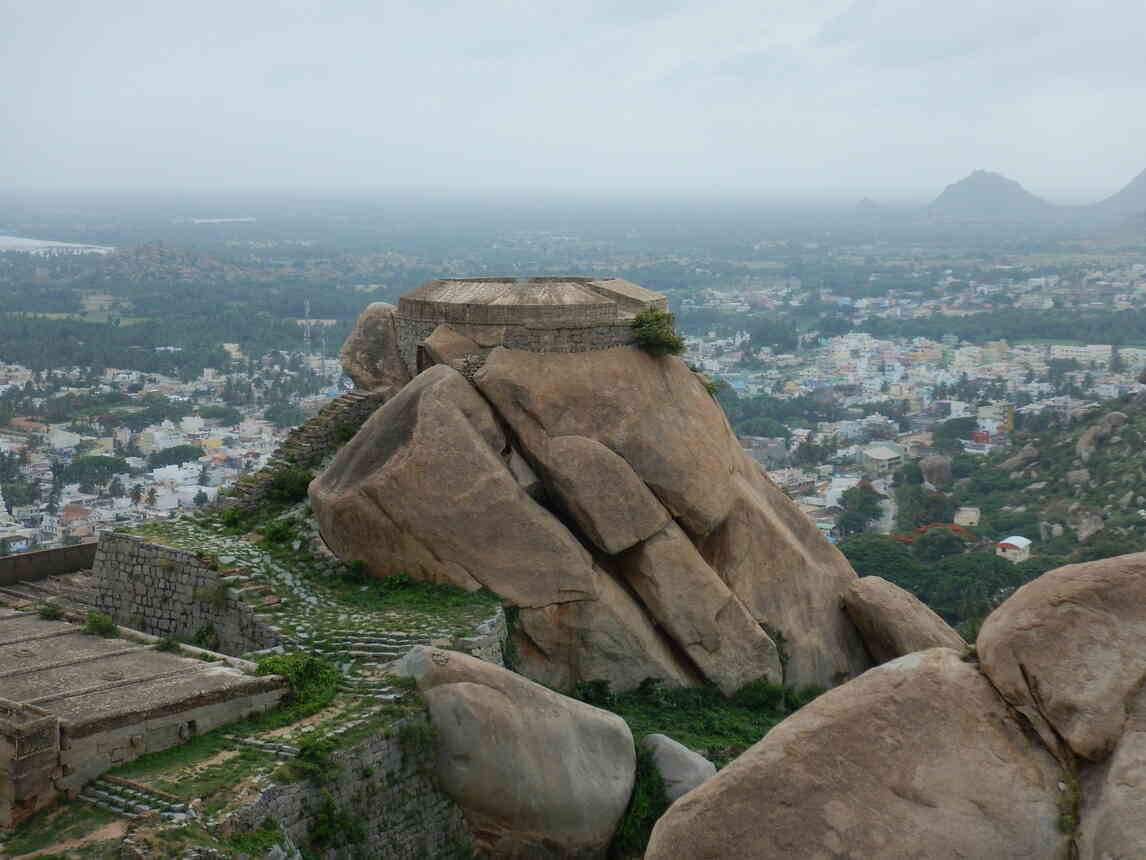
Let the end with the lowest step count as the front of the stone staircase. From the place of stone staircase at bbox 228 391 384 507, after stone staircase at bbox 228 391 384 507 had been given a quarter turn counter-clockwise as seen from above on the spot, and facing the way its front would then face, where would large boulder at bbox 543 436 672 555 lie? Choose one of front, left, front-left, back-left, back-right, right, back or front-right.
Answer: front

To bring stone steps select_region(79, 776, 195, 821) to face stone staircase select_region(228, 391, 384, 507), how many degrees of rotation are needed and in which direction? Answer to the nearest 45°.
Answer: approximately 135° to its right

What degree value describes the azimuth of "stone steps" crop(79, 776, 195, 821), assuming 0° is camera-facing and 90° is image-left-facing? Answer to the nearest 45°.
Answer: approximately 45°

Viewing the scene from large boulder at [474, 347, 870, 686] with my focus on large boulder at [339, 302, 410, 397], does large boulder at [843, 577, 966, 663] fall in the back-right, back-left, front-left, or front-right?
back-right

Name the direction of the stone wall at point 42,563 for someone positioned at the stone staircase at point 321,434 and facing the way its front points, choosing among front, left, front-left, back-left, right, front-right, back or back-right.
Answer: front-right

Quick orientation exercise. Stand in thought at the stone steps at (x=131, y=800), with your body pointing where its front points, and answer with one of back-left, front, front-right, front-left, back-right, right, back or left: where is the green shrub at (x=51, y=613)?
back-right

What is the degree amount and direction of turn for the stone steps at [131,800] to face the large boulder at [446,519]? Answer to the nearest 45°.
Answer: approximately 180°

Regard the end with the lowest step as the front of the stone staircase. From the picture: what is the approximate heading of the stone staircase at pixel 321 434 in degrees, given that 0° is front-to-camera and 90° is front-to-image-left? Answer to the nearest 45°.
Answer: approximately 45°

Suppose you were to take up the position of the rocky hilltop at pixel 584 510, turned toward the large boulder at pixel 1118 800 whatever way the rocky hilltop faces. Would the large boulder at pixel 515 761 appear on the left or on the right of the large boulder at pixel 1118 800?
right

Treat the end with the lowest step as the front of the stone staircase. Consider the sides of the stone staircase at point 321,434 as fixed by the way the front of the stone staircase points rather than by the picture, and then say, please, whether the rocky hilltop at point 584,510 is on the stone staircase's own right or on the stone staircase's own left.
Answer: on the stone staircase's own left
